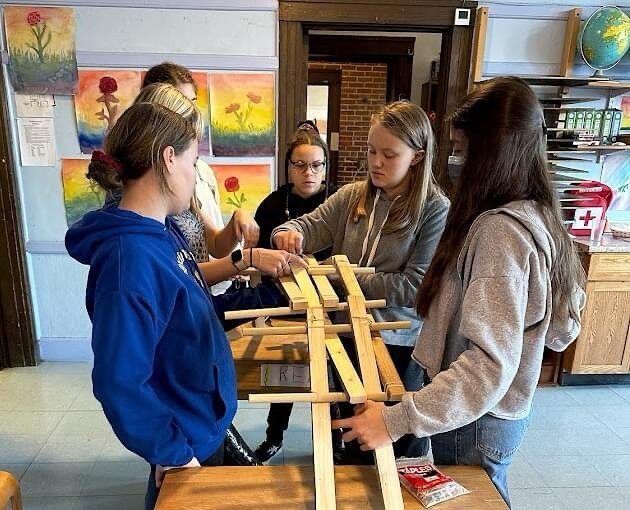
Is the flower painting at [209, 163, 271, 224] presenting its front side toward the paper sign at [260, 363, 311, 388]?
yes

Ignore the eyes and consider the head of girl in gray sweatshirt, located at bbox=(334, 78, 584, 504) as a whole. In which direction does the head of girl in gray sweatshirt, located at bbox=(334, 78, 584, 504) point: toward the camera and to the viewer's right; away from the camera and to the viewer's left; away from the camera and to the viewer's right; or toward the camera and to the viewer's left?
away from the camera and to the viewer's left

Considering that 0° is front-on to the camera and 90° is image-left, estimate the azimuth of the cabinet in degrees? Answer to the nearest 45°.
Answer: approximately 0°

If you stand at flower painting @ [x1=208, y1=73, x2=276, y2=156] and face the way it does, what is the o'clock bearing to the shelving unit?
The shelving unit is roughly at 9 o'clock from the flower painting.

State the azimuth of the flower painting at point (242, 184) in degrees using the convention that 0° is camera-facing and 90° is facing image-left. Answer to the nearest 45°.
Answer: approximately 0°

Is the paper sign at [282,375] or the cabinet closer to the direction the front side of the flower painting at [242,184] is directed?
the paper sign
